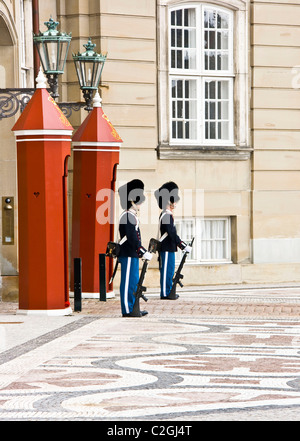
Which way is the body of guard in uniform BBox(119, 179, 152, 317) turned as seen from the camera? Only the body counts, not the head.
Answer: to the viewer's right

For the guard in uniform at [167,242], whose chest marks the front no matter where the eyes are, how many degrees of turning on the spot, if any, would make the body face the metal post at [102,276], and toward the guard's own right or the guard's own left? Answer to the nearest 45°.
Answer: approximately 180°

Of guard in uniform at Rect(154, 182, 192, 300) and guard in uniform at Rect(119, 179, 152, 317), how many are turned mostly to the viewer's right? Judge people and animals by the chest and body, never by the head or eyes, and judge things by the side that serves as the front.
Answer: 2

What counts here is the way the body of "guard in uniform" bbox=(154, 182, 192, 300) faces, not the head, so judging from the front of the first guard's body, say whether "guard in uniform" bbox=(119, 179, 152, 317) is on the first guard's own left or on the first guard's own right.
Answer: on the first guard's own right

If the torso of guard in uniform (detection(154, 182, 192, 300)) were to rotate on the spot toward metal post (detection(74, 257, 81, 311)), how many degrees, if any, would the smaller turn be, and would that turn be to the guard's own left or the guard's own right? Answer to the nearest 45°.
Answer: approximately 135° to the guard's own right

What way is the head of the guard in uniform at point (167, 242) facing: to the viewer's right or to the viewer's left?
to the viewer's right

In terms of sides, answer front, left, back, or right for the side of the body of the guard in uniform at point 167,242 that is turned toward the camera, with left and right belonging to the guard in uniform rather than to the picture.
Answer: right
